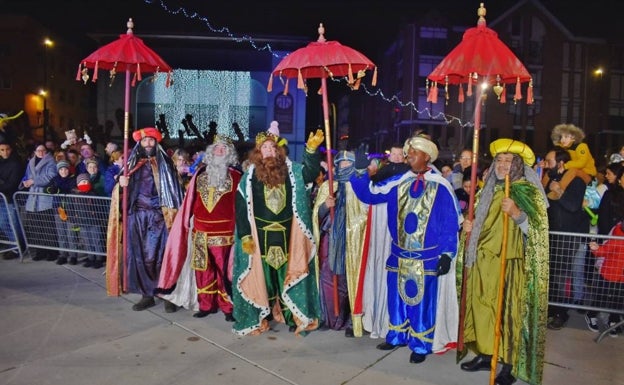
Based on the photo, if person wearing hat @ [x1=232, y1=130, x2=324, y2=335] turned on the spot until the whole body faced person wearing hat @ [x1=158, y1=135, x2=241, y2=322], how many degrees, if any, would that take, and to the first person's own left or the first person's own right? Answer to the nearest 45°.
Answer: approximately 135° to the first person's own right

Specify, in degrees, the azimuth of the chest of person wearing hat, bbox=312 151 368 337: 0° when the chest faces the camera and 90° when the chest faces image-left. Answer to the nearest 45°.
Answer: approximately 0°

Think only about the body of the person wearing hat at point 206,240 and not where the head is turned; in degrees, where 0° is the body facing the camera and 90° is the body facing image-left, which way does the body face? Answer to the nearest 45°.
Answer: approximately 0°

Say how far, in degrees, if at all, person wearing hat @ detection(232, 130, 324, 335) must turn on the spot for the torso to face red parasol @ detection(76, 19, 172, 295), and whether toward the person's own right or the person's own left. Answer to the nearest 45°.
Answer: approximately 135° to the person's own right

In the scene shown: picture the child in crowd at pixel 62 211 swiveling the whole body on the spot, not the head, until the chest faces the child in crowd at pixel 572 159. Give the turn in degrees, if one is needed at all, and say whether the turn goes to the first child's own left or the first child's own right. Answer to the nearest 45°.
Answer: approximately 45° to the first child's own left
